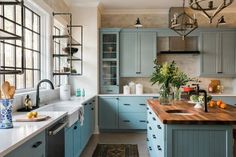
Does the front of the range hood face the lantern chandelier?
yes

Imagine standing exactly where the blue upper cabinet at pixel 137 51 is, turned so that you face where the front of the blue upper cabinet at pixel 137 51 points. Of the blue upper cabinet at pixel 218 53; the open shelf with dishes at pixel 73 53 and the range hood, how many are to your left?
2

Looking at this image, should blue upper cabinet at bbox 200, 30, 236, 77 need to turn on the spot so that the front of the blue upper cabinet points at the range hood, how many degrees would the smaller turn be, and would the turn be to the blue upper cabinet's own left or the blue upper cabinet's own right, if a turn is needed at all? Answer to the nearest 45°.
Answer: approximately 90° to the blue upper cabinet's own right

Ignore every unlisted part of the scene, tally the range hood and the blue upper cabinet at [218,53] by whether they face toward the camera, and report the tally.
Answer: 2

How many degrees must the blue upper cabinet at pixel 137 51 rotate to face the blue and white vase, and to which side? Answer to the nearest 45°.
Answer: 0° — it already faces it

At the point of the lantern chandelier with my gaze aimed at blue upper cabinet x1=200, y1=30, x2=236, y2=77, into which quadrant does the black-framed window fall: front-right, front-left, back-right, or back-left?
back-left

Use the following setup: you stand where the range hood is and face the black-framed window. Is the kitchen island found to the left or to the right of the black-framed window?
left

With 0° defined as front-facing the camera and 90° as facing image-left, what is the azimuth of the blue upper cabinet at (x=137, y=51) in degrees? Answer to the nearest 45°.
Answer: approximately 0°
